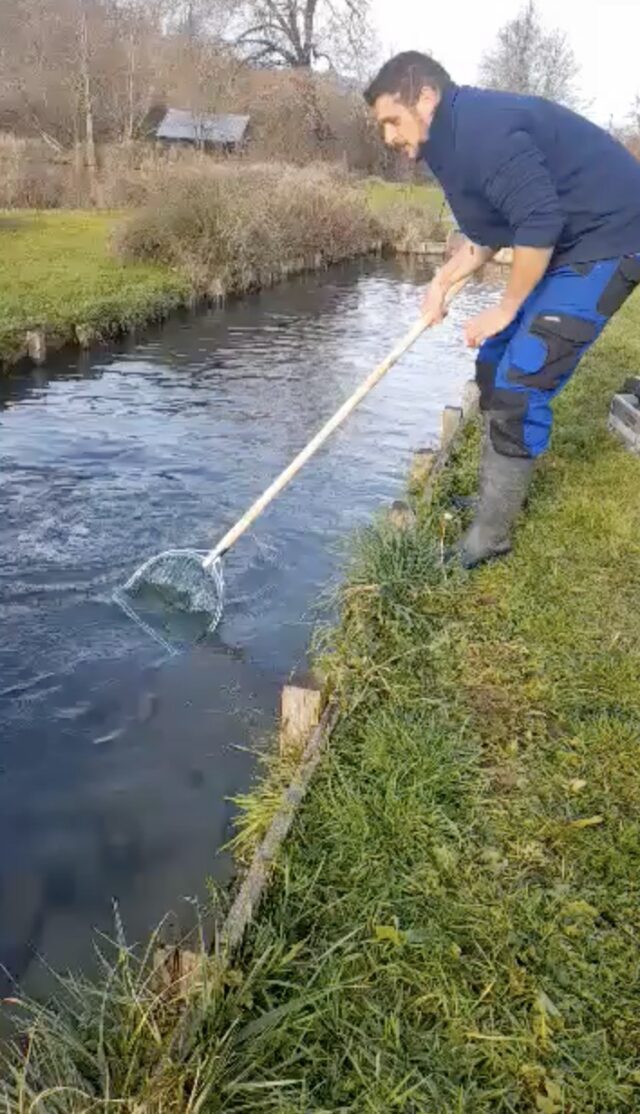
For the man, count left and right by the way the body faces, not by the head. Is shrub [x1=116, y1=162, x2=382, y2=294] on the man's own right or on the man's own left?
on the man's own right

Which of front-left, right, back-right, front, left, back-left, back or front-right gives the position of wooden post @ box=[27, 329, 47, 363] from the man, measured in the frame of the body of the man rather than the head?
front-right

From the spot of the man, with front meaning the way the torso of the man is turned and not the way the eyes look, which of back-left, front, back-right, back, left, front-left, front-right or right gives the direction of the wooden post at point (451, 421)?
right

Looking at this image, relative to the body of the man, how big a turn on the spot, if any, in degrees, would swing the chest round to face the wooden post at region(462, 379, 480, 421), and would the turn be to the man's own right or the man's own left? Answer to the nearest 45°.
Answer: approximately 90° to the man's own right

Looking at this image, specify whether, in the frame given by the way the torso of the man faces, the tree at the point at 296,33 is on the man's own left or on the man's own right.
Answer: on the man's own right

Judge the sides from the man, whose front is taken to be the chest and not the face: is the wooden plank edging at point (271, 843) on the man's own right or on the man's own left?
on the man's own left

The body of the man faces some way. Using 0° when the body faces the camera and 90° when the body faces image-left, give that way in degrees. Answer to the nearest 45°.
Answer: approximately 90°

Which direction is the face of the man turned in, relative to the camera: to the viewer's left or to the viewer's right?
to the viewer's left
